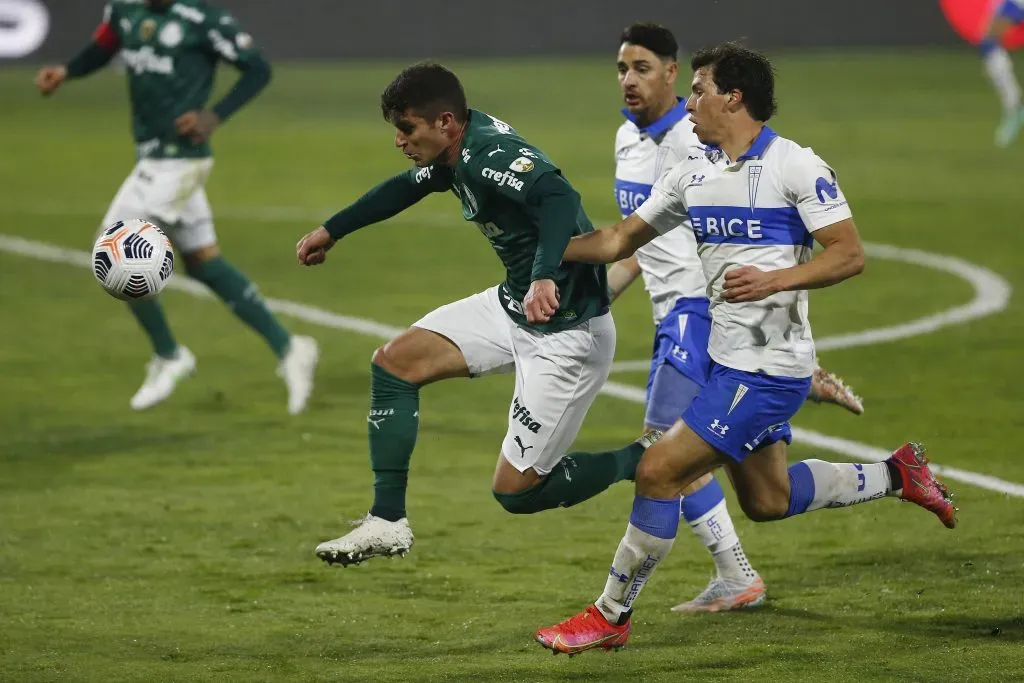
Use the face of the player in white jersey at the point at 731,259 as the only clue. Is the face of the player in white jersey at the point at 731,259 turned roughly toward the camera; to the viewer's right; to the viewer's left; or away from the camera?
to the viewer's left

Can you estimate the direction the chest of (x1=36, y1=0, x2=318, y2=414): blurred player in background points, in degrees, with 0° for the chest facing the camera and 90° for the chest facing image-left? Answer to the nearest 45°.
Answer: approximately 45°

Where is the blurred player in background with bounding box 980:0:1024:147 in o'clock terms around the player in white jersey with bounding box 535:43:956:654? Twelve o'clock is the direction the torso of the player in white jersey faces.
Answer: The blurred player in background is roughly at 5 o'clock from the player in white jersey.

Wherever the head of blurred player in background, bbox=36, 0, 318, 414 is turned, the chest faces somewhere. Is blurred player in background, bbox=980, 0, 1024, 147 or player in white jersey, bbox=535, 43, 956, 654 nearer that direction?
the player in white jersey

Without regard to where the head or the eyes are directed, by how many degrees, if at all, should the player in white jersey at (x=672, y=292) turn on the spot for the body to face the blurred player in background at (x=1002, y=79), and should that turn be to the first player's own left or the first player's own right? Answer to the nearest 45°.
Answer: approximately 135° to the first player's own right

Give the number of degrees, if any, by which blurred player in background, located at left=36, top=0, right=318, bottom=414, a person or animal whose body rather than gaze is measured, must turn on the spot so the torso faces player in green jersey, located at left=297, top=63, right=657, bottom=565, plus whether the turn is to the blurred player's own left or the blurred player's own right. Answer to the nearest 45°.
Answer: approximately 45° to the blurred player's own left

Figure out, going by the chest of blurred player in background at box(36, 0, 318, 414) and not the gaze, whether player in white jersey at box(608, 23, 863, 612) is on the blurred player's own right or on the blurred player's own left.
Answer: on the blurred player's own left

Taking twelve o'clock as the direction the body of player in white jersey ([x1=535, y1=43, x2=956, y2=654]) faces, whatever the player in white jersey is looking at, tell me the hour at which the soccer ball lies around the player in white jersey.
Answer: The soccer ball is roughly at 2 o'clock from the player in white jersey.
